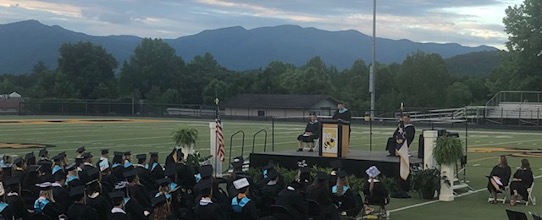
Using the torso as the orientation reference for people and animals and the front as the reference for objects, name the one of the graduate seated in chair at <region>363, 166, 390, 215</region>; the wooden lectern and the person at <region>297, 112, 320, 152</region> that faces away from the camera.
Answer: the graduate seated in chair

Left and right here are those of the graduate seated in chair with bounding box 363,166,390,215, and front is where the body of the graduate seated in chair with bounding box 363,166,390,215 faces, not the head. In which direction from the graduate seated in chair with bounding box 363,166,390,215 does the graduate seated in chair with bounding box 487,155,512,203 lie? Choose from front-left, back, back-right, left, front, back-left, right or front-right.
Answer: front-right

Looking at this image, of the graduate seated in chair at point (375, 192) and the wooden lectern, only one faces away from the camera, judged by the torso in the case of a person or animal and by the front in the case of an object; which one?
the graduate seated in chair

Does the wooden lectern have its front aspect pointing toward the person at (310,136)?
no

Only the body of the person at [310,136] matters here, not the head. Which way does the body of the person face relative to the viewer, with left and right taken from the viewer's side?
facing the viewer and to the left of the viewer

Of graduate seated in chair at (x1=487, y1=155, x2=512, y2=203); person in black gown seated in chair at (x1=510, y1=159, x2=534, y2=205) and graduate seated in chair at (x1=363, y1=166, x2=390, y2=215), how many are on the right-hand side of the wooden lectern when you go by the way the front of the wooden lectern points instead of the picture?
0

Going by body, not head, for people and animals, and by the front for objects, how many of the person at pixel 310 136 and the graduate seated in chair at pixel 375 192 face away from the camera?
1

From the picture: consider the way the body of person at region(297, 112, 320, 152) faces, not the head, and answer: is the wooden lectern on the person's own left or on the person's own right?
on the person's own left

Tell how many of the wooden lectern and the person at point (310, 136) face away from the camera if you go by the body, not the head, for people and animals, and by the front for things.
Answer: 0

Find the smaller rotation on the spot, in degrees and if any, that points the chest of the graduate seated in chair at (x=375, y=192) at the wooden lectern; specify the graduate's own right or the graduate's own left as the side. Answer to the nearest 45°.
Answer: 0° — they already face it

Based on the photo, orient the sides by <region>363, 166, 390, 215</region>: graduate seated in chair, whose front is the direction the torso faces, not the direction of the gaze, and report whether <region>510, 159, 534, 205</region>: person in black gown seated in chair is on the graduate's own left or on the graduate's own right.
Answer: on the graduate's own right

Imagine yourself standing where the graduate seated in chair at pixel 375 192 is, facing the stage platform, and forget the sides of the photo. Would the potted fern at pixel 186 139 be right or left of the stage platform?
left

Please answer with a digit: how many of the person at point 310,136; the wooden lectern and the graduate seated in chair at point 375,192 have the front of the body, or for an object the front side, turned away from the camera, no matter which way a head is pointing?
1

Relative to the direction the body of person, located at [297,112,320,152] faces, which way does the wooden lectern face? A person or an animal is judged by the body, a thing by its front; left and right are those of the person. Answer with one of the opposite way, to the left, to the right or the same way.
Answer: the same way

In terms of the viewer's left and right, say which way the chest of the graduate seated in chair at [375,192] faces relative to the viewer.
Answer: facing away from the viewer
